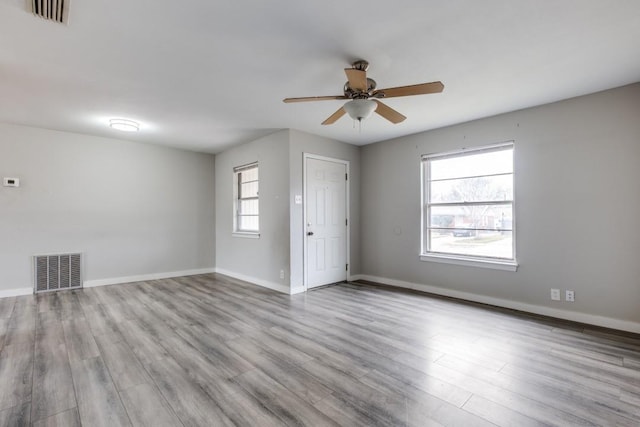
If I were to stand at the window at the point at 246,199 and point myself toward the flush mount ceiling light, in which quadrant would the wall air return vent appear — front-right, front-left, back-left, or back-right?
front-right

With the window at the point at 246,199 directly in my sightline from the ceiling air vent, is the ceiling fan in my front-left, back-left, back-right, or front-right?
front-right

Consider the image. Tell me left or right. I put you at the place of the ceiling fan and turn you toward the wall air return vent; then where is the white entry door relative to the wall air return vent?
right

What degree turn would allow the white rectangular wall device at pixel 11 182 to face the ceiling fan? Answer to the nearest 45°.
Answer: approximately 45° to its left

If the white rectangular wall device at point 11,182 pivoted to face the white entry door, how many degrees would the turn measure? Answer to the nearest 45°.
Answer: approximately 45° to its left

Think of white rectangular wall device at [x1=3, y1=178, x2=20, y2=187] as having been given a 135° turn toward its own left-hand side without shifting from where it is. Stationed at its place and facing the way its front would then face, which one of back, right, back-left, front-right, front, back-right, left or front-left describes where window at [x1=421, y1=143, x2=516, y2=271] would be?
right

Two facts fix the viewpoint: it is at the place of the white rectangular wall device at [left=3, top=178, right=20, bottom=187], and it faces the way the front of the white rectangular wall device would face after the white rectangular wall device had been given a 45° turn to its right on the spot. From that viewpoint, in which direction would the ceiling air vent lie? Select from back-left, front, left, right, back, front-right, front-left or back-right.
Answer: front-left

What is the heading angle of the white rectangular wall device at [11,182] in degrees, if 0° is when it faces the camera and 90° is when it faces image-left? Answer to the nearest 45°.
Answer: approximately 0°

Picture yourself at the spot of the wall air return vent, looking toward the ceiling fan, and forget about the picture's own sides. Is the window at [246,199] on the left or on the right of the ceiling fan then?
left

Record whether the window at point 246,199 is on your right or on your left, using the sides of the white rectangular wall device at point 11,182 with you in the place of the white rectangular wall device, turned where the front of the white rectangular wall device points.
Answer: on your left

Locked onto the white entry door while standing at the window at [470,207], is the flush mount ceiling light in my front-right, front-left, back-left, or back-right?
front-left
